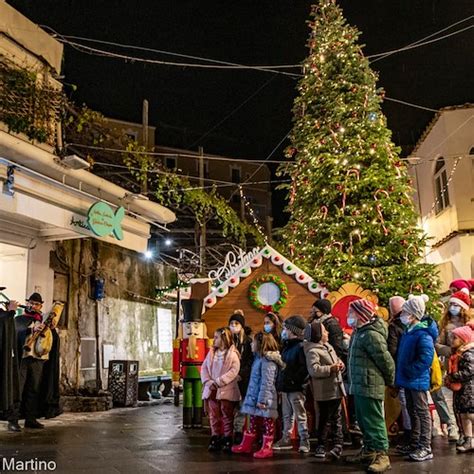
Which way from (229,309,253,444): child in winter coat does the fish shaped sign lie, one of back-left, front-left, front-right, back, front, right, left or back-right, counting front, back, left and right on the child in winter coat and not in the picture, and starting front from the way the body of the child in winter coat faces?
right

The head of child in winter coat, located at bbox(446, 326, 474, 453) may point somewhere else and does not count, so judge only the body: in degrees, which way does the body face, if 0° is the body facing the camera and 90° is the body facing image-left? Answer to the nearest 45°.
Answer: approximately 90°

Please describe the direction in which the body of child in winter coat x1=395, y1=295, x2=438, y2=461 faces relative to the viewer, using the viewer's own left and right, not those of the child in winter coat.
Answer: facing to the left of the viewer

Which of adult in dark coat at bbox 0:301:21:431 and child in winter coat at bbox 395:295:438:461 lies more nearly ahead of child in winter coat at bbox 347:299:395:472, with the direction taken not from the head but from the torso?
the adult in dark coat

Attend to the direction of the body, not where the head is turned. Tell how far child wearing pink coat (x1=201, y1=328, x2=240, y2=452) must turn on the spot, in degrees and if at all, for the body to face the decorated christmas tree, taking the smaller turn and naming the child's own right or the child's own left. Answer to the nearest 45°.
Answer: approximately 180°

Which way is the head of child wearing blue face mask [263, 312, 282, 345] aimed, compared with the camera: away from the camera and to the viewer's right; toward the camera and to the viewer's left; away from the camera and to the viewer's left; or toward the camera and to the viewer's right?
toward the camera and to the viewer's left
